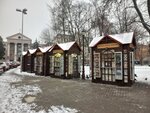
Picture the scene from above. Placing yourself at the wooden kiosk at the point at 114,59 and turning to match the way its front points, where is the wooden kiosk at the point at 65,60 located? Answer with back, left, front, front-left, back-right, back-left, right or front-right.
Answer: back-right

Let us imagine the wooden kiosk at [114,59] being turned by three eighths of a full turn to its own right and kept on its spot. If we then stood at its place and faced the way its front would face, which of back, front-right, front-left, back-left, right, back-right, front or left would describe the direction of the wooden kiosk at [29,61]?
front

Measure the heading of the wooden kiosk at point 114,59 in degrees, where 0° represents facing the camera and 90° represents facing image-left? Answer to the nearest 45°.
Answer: approximately 0°

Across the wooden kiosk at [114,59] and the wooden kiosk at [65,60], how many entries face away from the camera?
0

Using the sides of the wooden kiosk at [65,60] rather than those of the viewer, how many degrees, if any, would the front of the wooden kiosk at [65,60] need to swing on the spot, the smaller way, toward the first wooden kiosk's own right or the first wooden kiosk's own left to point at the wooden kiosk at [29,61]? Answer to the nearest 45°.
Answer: approximately 90° to the first wooden kiosk's own right

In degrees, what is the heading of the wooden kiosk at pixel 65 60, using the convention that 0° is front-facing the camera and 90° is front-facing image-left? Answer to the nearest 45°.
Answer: approximately 45°

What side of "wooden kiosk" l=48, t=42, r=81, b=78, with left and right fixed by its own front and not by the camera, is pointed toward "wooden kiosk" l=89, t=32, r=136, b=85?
left

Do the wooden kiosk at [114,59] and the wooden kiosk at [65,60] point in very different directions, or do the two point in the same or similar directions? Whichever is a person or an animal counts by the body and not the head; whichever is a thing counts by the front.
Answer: same or similar directions
